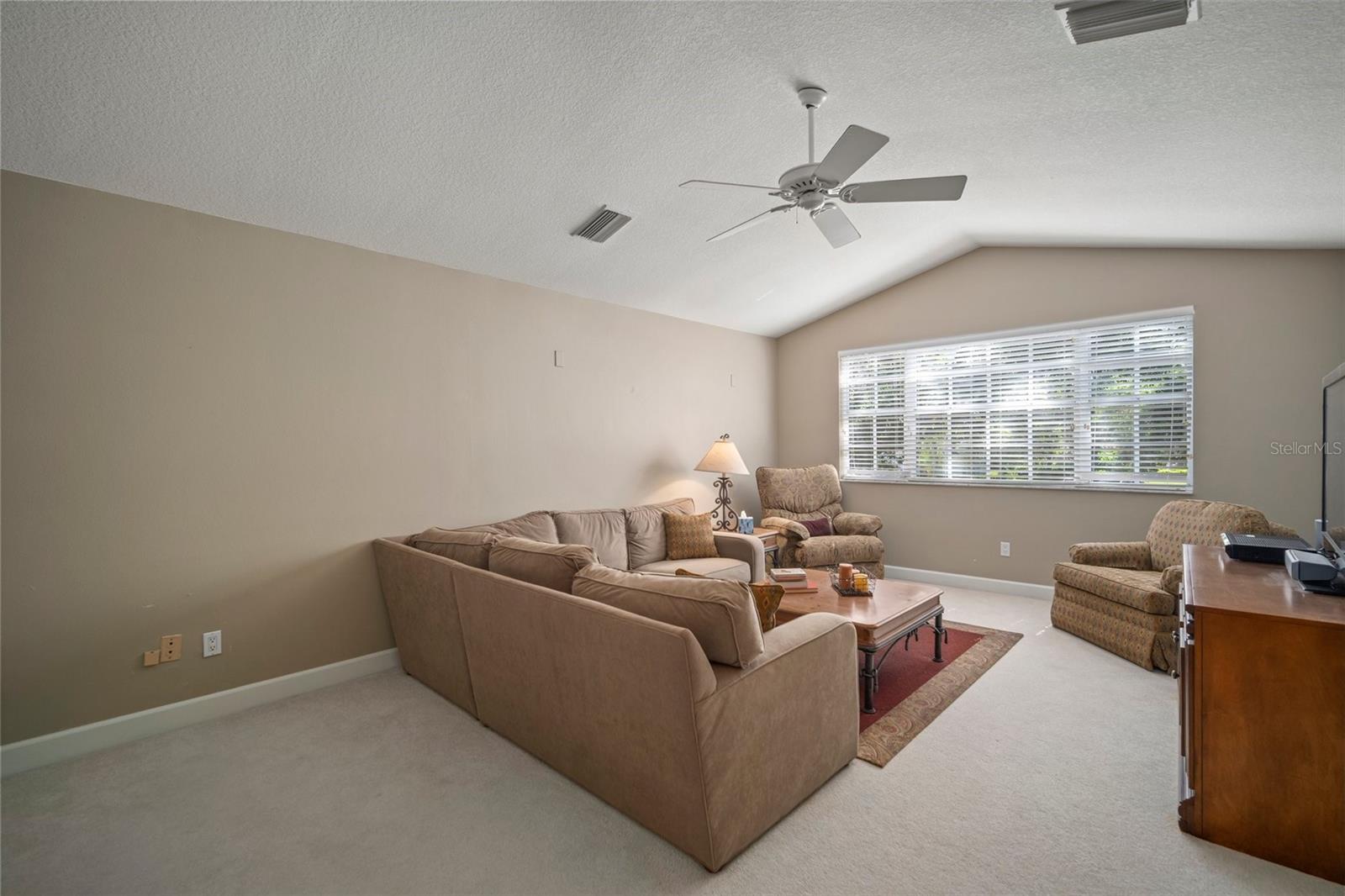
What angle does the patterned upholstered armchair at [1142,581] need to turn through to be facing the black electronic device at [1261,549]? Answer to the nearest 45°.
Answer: approximately 90° to its left

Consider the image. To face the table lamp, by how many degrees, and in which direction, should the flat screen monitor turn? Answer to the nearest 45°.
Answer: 0° — it already faces it

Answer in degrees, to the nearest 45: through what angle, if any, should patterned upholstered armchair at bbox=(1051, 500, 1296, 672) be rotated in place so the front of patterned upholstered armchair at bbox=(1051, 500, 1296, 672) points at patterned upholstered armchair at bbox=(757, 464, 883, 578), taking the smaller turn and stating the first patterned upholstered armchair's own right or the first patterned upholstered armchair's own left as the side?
approximately 45° to the first patterned upholstered armchair's own right

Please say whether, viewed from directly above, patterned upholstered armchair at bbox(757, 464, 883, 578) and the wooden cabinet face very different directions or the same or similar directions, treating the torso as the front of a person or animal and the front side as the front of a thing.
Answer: very different directions

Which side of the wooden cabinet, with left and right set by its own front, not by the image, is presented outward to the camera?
left

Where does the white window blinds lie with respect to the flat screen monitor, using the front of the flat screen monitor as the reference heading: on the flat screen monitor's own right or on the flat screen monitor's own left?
on the flat screen monitor's own right

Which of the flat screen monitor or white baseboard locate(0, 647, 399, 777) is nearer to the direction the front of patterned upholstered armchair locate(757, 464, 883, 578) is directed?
the flat screen monitor

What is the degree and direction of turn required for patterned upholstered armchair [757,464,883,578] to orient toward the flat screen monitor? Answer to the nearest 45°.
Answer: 0° — it already faces it

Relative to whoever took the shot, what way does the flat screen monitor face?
facing to the left of the viewer
